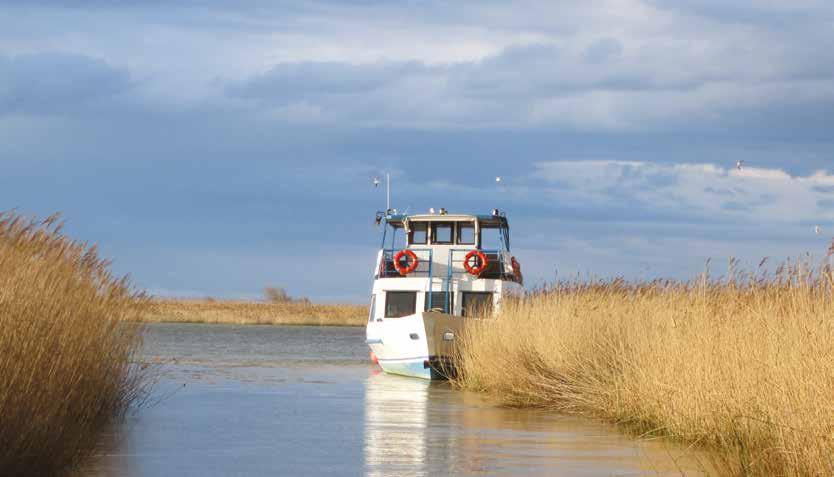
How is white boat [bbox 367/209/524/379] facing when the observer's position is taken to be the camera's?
facing the viewer

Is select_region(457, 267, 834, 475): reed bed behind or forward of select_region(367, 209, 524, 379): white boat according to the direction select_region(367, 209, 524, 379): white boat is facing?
forward

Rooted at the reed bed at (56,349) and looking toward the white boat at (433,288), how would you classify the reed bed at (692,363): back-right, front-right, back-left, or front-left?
front-right

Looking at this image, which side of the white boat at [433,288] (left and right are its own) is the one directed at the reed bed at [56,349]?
front
